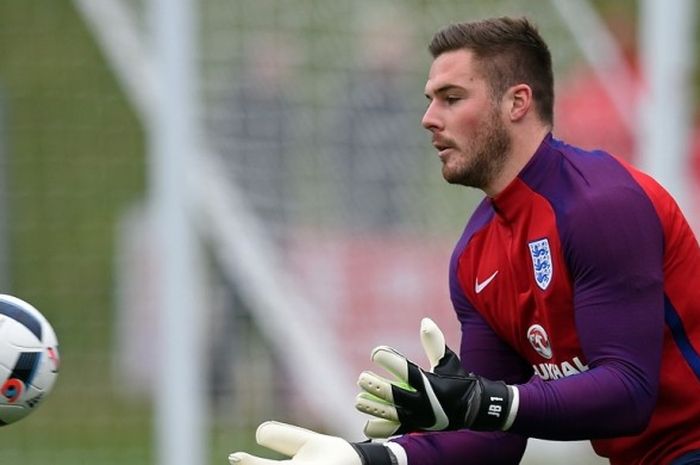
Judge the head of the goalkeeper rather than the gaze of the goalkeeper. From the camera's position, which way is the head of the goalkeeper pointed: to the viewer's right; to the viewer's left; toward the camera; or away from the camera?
to the viewer's left

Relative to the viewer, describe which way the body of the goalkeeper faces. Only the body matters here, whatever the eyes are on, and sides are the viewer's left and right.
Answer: facing the viewer and to the left of the viewer
